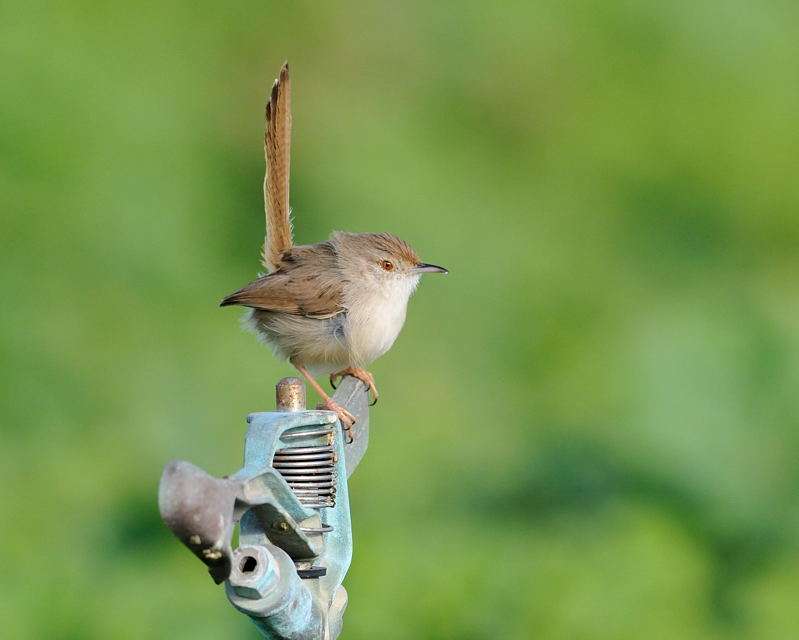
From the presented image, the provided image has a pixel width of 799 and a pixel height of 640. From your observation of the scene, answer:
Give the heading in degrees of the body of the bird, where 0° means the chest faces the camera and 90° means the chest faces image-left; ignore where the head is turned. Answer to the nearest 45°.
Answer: approximately 270°
